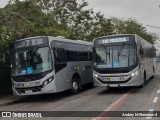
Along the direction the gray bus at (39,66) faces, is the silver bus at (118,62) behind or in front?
behind

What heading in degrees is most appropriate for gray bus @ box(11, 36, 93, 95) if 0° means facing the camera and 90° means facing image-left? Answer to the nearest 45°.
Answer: approximately 45°
